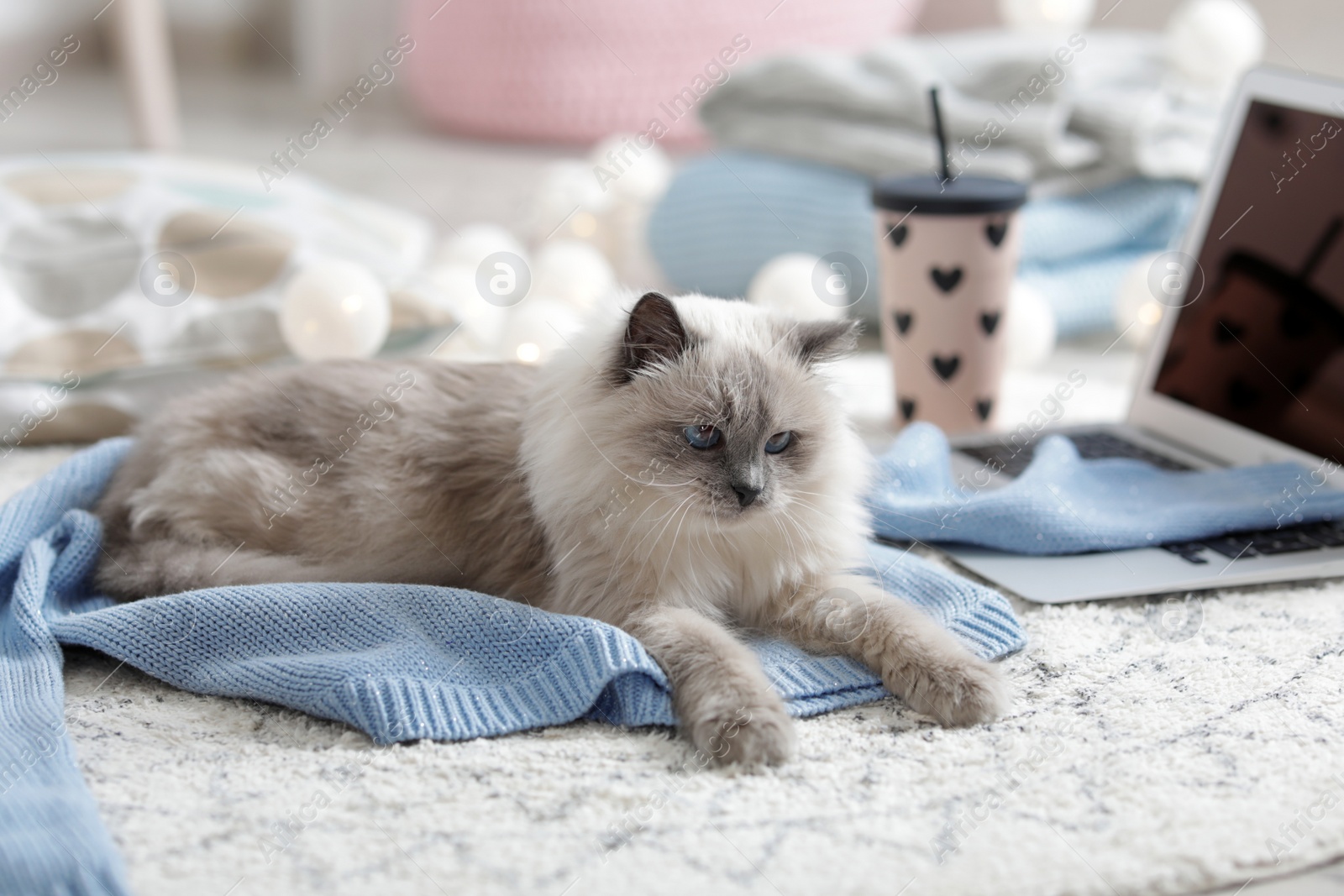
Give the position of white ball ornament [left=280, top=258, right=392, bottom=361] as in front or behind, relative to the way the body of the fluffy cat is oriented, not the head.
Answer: behind

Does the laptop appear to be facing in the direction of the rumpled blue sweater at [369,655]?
yes

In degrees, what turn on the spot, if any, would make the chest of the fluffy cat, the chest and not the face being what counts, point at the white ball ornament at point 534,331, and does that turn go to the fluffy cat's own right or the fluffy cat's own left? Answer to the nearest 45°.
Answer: approximately 135° to the fluffy cat's own left

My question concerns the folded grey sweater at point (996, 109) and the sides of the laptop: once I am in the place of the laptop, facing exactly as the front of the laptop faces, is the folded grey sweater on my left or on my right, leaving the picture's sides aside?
on my right

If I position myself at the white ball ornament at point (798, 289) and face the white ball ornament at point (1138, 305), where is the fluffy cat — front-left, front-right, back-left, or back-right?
back-right

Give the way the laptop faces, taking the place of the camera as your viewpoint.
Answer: facing the viewer and to the left of the viewer

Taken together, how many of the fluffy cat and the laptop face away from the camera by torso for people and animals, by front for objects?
0

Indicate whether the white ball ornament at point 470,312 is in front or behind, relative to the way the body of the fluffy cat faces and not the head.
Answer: behind

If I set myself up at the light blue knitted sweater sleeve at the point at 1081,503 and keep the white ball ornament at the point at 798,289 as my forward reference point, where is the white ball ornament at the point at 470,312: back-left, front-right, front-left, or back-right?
front-left

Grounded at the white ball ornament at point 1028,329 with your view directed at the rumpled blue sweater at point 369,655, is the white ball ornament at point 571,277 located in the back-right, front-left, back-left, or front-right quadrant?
front-right

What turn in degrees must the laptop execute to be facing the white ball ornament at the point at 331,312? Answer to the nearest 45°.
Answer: approximately 45° to its right

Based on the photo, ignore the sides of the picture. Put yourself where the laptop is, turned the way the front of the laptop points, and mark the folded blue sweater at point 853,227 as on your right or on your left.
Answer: on your right

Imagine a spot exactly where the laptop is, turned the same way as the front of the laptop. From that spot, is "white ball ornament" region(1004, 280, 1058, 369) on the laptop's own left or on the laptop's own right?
on the laptop's own right

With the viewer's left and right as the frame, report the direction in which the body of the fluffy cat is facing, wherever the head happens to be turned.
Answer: facing the viewer and to the right of the viewer

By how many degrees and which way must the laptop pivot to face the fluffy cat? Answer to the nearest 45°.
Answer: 0° — it already faces it
